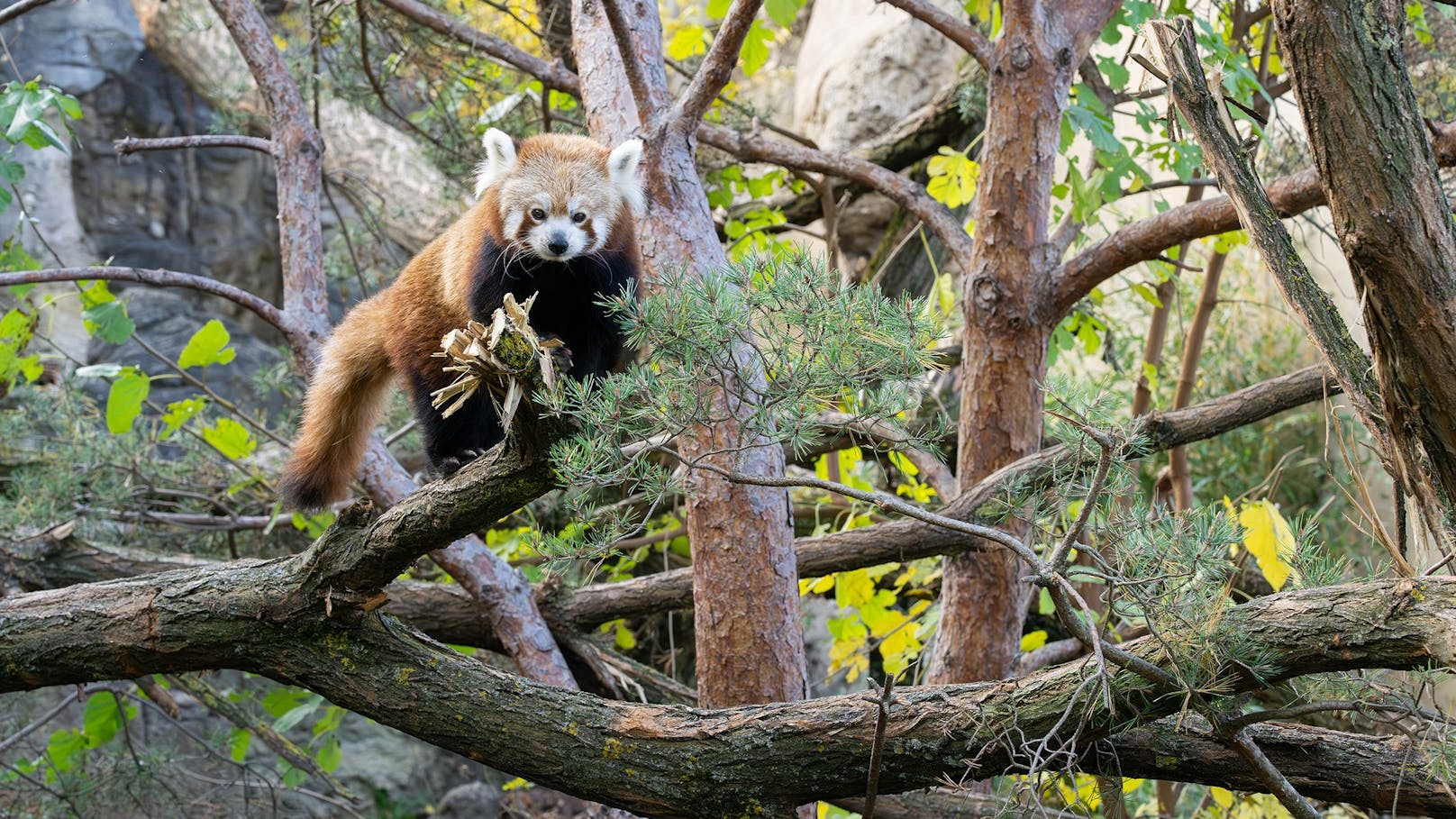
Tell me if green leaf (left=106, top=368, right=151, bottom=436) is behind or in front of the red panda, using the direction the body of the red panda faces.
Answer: behind

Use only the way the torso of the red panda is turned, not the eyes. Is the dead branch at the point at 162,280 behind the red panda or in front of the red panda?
behind

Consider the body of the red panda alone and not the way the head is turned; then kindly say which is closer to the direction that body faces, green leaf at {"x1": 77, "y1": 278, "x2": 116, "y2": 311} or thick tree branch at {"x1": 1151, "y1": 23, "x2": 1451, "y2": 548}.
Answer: the thick tree branch

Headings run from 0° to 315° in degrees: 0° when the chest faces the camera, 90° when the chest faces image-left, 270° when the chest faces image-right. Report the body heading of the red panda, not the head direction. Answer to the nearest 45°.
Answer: approximately 315°

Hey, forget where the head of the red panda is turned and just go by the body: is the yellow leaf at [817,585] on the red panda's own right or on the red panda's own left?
on the red panda's own left
